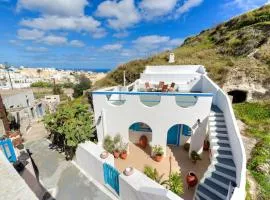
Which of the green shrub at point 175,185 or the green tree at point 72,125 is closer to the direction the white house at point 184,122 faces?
the green shrub

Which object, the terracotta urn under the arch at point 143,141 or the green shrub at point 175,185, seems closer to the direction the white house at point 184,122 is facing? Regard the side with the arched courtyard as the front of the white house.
the green shrub

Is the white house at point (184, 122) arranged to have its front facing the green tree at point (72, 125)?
no

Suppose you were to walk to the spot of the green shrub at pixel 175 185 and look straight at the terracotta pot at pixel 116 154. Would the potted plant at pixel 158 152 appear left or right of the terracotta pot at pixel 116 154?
right

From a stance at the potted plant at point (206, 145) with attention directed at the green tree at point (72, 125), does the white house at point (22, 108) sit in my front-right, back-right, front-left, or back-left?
front-right

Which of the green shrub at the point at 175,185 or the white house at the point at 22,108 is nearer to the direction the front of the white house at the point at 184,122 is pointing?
the green shrub

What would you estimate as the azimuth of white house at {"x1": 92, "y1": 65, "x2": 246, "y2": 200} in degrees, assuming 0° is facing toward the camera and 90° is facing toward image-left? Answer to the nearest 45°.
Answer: approximately 0°

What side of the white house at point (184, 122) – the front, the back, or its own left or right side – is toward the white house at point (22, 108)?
right

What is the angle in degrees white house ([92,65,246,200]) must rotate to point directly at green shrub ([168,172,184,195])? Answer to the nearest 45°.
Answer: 0° — it already faces it
